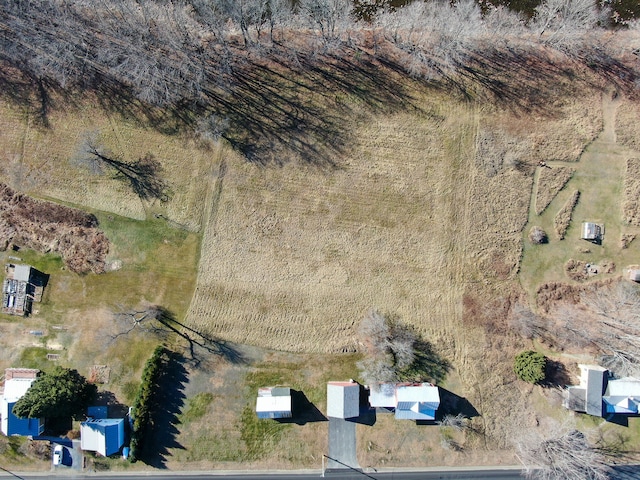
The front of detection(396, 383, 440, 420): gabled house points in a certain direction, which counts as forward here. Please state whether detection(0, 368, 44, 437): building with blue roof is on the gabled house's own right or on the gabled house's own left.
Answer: on the gabled house's own right

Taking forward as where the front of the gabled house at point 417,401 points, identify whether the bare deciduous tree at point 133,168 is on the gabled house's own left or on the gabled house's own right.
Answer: on the gabled house's own right

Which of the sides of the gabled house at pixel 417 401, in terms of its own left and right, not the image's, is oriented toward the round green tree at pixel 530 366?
left

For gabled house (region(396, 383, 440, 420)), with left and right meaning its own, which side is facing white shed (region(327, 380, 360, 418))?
right

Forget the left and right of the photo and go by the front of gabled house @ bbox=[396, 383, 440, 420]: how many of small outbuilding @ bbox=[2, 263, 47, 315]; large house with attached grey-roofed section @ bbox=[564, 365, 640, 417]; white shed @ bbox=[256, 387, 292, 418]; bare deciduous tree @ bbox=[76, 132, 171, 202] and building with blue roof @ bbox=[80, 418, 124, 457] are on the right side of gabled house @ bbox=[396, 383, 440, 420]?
4

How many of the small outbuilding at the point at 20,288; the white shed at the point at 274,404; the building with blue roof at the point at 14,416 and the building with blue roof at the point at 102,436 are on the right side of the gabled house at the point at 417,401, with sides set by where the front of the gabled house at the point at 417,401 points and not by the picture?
4

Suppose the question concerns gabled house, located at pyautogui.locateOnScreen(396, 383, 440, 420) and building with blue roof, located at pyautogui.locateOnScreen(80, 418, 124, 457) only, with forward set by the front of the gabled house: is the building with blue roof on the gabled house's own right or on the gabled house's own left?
on the gabled house's own right

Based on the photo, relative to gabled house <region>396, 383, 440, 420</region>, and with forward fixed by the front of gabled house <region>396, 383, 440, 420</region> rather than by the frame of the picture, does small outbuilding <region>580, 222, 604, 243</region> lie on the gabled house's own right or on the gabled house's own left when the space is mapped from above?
on the gabled house's own left
